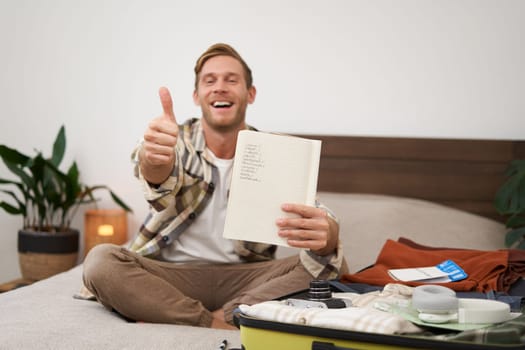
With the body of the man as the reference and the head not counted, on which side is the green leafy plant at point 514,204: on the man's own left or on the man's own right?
on the man's own left

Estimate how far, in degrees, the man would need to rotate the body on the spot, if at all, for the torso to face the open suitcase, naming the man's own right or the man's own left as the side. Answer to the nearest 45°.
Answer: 0° — they already face it

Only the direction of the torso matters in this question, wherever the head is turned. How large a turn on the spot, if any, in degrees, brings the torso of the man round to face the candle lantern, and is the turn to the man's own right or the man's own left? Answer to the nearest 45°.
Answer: approximately 135° to the man's own right

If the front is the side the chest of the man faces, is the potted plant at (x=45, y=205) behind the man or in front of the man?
behind

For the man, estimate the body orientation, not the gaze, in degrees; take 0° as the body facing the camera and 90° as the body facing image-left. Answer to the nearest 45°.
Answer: approximately 0°

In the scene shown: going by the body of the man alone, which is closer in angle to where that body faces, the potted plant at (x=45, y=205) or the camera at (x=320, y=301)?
the camera

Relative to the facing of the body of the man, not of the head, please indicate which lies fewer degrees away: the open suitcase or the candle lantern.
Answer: the open suitcase
